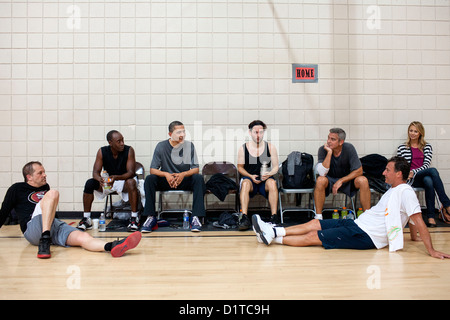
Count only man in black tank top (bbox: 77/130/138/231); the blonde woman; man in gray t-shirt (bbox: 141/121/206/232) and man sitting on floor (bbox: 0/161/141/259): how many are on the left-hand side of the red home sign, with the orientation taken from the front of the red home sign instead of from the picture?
1

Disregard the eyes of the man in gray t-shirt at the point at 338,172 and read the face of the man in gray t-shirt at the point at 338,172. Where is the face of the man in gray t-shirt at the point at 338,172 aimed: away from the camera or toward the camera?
toward the camera

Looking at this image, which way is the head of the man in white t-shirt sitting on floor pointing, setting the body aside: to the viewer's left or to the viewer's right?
to the viewer's left

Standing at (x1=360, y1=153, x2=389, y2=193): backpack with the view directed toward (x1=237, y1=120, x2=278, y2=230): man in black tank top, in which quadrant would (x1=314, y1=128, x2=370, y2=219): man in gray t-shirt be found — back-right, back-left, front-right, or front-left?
front-left

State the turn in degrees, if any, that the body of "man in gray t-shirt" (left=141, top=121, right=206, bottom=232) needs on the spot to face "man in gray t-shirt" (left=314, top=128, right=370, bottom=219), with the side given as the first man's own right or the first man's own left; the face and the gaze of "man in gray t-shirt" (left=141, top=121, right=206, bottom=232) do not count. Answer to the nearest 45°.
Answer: approximately 90° to the first man's own left

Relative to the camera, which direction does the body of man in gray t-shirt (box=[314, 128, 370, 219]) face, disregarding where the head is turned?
toward the camera

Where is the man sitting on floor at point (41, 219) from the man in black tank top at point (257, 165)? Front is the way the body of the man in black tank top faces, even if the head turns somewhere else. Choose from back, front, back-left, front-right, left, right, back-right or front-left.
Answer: front-right

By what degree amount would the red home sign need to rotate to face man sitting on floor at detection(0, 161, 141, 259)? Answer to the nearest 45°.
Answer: approximately 45° to its right

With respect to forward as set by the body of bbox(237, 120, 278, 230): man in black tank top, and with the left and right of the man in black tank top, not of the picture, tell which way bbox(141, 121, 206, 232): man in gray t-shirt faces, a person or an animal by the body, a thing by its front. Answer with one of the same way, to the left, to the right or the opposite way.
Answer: the same way

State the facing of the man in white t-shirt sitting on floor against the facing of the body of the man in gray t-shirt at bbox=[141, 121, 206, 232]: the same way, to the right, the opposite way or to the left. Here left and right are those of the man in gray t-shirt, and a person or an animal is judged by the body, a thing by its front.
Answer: to the right

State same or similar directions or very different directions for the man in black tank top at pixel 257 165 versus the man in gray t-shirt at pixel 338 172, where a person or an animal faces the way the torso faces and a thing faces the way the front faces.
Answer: same or similar directions

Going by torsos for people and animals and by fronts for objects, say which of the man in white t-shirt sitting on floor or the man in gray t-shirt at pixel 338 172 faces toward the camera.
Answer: the man in gray t-shirt

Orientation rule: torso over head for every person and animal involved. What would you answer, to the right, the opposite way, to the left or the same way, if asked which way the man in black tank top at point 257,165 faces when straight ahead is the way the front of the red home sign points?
the same way

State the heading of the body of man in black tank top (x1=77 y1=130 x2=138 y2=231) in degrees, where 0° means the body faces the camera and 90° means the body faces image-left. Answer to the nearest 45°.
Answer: approximately 0°
